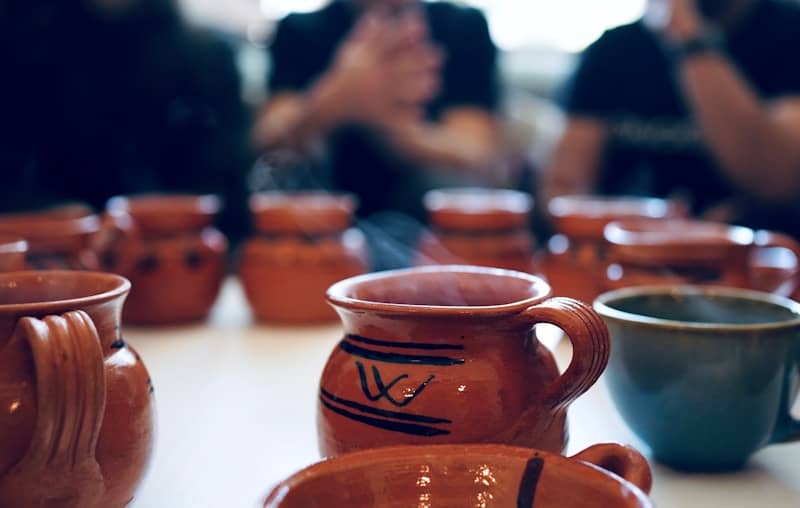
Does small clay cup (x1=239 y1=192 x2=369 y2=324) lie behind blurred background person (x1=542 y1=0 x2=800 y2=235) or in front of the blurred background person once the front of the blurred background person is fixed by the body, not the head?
in front

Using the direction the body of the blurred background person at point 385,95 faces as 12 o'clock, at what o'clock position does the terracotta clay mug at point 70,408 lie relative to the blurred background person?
The terracotta clay mug is roughly at 12 o'clock from the blurred background person.

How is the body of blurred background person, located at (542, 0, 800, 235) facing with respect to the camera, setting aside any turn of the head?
toward the camera

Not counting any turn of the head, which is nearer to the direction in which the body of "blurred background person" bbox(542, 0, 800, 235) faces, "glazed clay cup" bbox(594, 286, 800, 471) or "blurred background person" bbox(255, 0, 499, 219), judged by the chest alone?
the glazed clay cup

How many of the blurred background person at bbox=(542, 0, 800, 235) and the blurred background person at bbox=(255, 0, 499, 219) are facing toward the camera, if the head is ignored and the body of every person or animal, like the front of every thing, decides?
2

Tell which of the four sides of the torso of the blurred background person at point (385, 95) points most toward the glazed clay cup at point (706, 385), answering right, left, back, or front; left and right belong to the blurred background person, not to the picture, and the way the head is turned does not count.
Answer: front

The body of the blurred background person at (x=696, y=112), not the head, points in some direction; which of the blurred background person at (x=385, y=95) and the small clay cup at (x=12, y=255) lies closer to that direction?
the small clay cup

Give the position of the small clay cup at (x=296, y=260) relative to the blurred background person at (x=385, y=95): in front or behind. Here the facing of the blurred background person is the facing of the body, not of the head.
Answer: in front

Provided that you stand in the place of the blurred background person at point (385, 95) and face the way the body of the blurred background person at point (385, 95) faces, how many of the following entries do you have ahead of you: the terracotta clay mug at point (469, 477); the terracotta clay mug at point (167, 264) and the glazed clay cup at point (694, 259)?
3

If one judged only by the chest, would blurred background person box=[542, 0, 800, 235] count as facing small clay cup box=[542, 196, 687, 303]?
yes

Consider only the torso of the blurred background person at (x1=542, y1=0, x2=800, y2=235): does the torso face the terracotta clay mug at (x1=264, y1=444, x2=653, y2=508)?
yes

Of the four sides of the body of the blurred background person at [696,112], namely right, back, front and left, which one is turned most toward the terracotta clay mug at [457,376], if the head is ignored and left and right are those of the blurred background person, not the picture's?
front

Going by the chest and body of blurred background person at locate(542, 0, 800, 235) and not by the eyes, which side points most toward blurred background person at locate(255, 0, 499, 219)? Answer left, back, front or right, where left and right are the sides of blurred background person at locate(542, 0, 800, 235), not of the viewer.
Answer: right

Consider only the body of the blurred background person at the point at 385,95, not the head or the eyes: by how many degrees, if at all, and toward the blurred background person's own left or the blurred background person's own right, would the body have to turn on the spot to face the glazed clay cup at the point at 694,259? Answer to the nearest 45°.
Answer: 0° — they already face it
